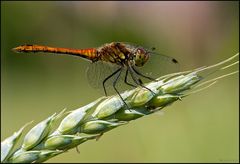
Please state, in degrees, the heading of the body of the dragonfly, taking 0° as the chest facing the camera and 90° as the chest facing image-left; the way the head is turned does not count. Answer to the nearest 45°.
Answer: approximately 270°
